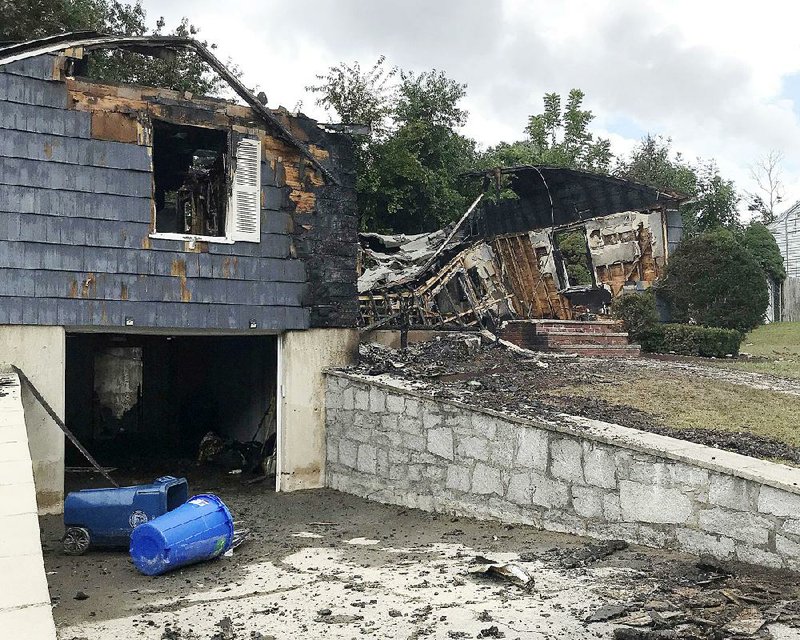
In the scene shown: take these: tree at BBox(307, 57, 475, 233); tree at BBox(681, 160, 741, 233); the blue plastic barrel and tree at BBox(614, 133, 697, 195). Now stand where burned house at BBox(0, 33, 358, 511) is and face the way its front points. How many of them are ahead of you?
1

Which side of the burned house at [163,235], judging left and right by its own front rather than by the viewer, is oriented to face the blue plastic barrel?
front

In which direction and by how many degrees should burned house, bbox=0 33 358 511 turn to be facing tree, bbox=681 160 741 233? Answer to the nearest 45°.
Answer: approximately 135° to its left

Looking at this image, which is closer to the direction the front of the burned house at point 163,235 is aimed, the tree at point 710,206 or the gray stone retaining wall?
the gray stone retaining wall

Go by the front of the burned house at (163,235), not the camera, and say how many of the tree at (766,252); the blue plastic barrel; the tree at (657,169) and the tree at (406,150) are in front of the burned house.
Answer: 1

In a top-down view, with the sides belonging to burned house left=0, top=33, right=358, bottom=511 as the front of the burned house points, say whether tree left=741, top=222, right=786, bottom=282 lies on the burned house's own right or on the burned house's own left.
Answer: on the burned house's own left

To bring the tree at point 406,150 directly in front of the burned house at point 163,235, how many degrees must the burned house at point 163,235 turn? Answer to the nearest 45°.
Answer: approximately 135° to its left

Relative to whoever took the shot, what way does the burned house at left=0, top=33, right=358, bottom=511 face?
facing the viewer

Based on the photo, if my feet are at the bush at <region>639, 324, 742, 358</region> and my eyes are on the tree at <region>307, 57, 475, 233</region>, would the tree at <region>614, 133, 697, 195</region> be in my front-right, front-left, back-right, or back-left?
front-right

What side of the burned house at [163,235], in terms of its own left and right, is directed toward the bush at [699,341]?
left

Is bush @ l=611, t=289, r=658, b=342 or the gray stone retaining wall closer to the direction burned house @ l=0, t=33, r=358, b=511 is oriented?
the gray stone retaining wall

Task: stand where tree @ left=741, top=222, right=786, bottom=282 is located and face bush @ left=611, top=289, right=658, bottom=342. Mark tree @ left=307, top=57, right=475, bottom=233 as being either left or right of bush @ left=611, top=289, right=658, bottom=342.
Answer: right
